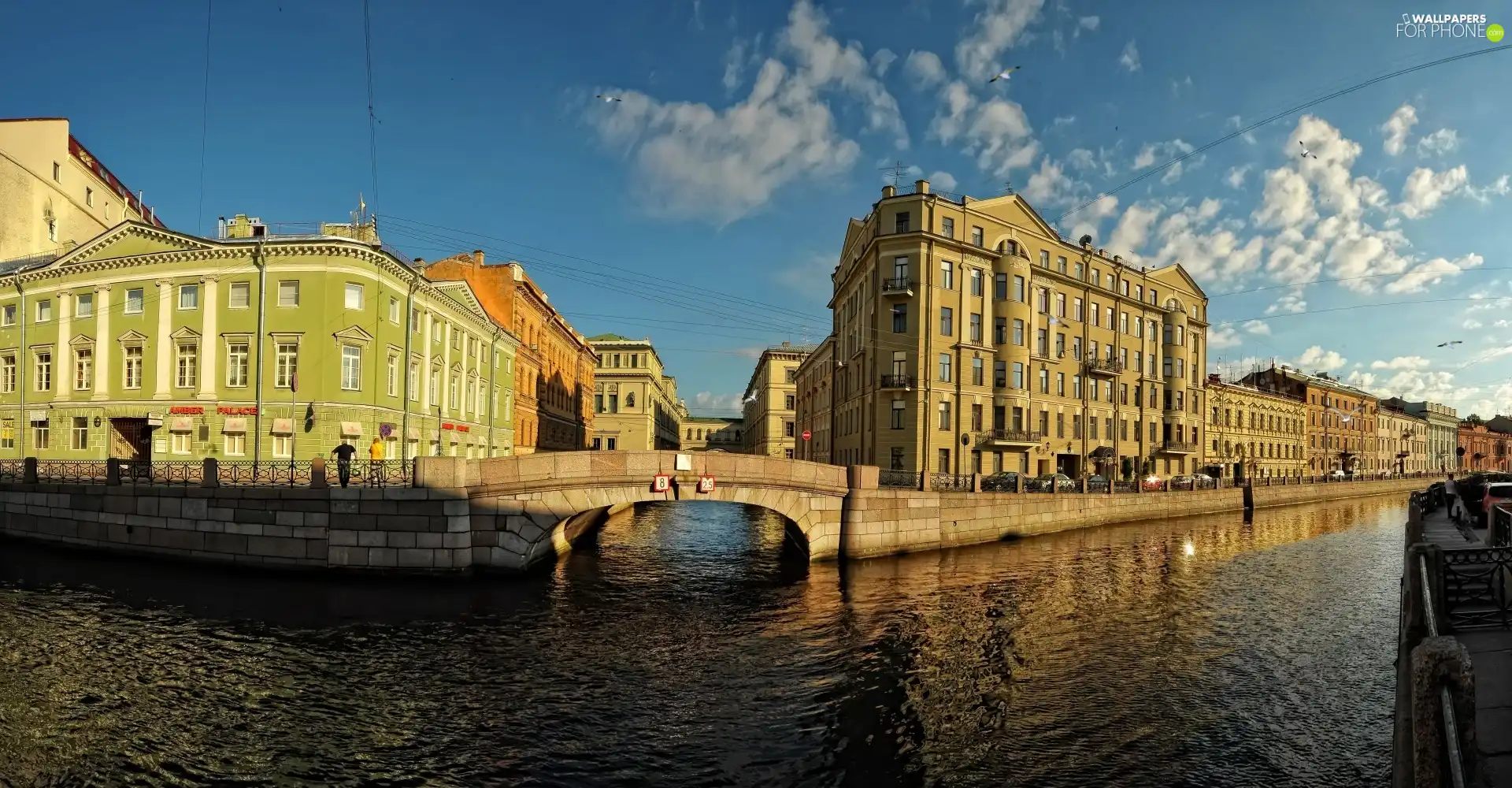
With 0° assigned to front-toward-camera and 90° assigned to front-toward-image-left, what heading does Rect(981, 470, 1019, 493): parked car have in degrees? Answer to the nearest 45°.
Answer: approximately 45°
